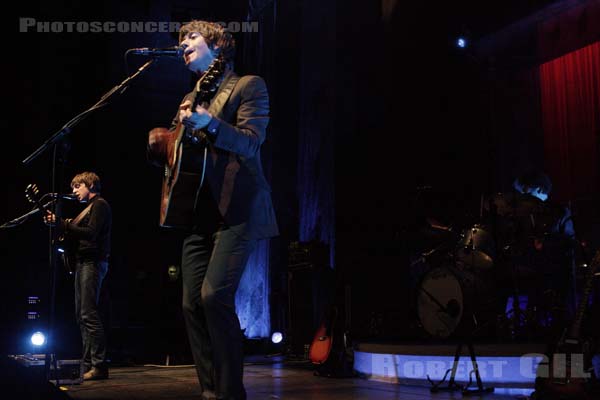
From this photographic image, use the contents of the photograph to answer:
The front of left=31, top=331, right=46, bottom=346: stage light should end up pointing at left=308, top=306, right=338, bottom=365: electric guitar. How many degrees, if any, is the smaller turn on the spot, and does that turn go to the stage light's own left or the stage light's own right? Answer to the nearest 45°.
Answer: approximately 45° to the stage light's own left

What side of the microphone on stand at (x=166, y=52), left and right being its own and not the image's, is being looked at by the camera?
right

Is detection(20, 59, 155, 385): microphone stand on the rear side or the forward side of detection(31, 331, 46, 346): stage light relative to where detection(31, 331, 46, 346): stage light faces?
on the forward side

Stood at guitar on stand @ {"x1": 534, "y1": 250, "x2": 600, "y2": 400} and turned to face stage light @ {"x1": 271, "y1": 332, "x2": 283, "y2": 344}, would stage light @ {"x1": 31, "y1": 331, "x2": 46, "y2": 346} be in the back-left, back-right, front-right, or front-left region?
front-left

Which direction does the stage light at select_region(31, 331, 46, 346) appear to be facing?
toward the camera

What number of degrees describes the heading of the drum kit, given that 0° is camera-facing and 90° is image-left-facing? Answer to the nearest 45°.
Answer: approximately 45°

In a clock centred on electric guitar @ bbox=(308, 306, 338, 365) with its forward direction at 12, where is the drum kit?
The drum kit is roughly at 7 o'clock from the electric guitar.

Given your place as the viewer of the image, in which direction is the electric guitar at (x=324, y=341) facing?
facing the viewer and to the left of the viewer
